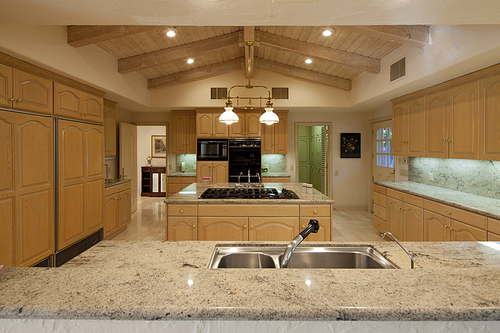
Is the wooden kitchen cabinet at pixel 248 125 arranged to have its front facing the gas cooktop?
yes

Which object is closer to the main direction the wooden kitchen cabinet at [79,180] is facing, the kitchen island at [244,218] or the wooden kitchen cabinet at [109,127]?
the kitchen island

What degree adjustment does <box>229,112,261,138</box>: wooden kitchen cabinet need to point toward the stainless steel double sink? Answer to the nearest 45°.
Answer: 0° — it already faces it

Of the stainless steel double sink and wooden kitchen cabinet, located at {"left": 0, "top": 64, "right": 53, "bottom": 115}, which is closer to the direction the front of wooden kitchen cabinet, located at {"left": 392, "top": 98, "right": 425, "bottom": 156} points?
the wooden kitchen cabinet

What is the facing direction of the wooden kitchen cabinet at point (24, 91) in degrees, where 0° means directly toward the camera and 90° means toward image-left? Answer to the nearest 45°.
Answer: approximately 315°

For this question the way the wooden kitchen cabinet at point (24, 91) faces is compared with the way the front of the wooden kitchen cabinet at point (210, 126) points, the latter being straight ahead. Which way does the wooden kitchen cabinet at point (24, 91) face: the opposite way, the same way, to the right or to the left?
to the left

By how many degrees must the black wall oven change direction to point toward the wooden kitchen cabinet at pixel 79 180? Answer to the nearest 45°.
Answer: approximately 45° to its right

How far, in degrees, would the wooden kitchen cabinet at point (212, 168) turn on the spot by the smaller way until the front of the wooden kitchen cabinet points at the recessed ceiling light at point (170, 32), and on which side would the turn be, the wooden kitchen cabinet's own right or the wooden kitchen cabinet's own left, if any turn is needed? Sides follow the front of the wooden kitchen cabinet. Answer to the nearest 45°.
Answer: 0° — it already faces it
